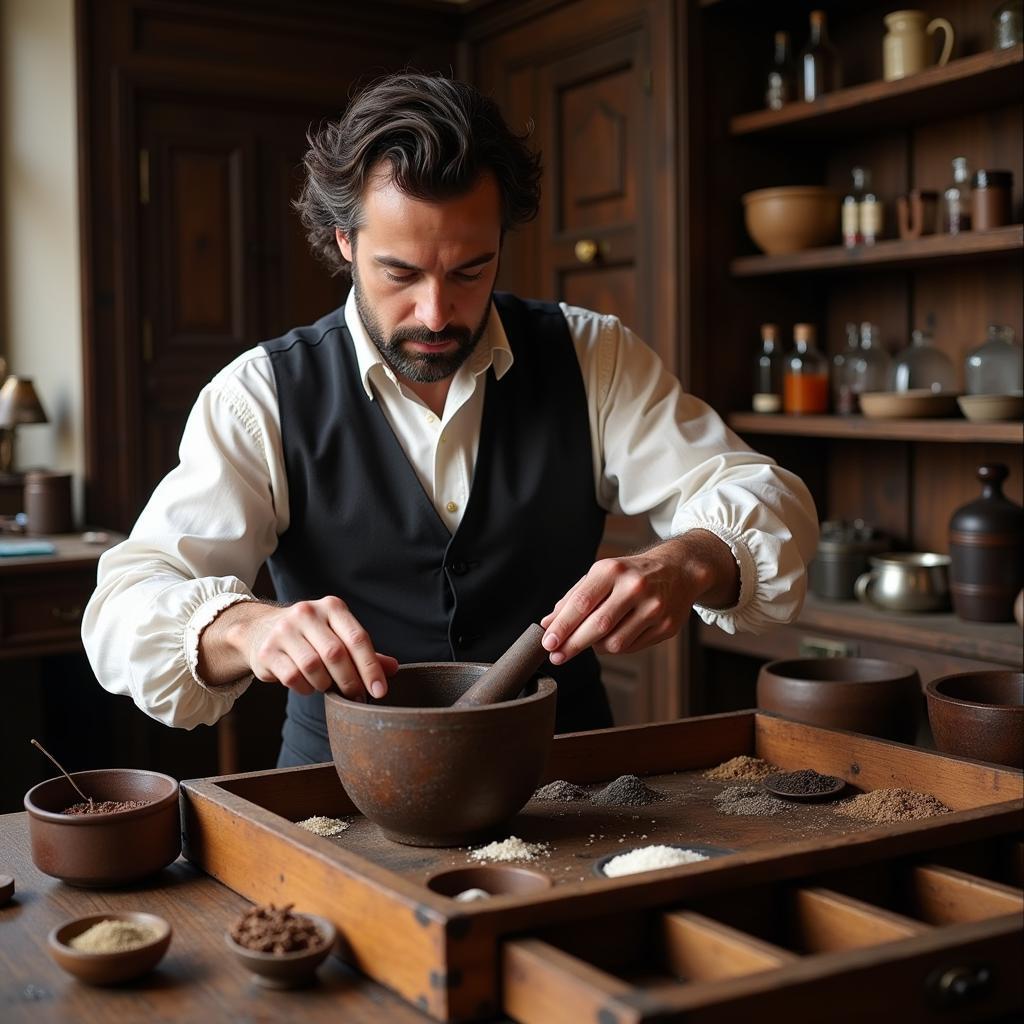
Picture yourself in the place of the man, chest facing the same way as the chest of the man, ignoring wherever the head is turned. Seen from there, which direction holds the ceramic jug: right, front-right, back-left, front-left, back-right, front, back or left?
back-left

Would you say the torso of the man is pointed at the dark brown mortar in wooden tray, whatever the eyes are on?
yes

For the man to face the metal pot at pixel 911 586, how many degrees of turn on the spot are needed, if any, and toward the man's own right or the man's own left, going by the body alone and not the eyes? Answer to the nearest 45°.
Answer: approximately 135° to the man's own left

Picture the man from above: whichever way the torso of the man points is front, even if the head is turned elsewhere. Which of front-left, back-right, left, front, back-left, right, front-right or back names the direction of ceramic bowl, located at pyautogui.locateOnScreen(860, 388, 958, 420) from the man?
back-left

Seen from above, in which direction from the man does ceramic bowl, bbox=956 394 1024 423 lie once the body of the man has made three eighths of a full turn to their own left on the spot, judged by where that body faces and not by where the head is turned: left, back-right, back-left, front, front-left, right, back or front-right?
front

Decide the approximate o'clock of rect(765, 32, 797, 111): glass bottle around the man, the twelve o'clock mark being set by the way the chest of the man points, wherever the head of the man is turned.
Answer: The glass bottle is roughly at 7 o'clock from the man.

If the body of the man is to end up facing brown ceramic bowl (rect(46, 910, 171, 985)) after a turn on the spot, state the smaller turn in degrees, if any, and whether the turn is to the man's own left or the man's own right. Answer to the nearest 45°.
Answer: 0° — they already face it

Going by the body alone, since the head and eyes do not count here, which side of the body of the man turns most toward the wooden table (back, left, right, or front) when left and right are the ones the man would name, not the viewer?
front

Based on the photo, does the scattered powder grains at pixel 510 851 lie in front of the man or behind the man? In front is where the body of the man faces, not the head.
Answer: in front

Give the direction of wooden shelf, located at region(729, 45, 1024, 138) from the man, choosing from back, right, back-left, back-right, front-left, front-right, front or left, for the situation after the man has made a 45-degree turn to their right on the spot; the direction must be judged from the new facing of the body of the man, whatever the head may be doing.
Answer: back

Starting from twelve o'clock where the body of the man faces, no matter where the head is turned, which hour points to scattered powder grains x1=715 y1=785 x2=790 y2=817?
The scattered powder grains is roughly at 11 o'clock from the man.

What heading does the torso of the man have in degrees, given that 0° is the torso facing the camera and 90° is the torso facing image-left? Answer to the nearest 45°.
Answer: approximately 0°

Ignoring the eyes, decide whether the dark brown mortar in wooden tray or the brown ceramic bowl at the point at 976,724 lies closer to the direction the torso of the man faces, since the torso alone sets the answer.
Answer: the dark brown mortar in wooden tray

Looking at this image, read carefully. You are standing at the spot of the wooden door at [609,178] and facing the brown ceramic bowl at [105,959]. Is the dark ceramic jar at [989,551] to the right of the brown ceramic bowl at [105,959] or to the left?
left

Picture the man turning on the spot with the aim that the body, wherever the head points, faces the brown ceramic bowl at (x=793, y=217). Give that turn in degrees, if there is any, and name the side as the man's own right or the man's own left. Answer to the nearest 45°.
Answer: approximately 135° to the man's own left

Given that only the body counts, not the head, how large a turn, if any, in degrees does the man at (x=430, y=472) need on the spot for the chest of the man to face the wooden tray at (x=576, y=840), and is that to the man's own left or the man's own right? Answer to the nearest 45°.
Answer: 0° — they already face it

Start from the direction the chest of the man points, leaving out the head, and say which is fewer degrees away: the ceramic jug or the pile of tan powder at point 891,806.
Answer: the pile of tan powder
